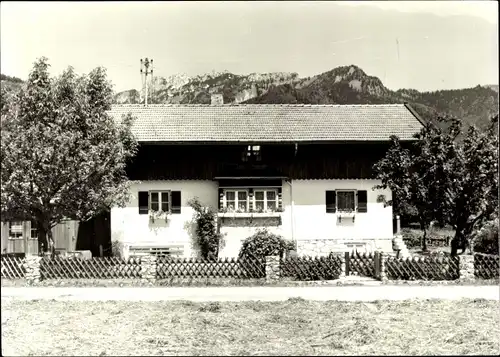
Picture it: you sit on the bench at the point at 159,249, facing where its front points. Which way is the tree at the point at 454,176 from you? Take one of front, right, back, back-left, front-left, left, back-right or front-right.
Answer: front-left

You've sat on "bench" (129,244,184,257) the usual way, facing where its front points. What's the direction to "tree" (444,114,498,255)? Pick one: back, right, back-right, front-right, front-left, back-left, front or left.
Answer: front-left

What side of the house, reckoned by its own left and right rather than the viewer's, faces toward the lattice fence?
front

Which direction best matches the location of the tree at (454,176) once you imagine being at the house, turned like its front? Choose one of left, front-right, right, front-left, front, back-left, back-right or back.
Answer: front-left

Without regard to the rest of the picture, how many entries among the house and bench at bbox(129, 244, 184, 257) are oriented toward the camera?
2

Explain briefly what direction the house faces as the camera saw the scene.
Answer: facing the viewer

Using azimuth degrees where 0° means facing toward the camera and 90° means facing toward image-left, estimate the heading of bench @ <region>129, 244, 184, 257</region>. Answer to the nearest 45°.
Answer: approximately 0°

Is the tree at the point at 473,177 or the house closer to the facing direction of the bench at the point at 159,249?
the tree

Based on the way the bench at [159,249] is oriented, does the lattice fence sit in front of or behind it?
in front

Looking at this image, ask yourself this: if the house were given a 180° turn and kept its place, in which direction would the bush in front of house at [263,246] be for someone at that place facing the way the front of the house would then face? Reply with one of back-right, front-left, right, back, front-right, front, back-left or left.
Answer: back

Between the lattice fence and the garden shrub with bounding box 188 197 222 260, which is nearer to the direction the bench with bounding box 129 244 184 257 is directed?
the lattice fence

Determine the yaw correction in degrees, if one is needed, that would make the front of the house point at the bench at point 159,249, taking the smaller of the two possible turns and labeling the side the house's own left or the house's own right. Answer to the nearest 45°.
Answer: approximately 90° to the house's own right
